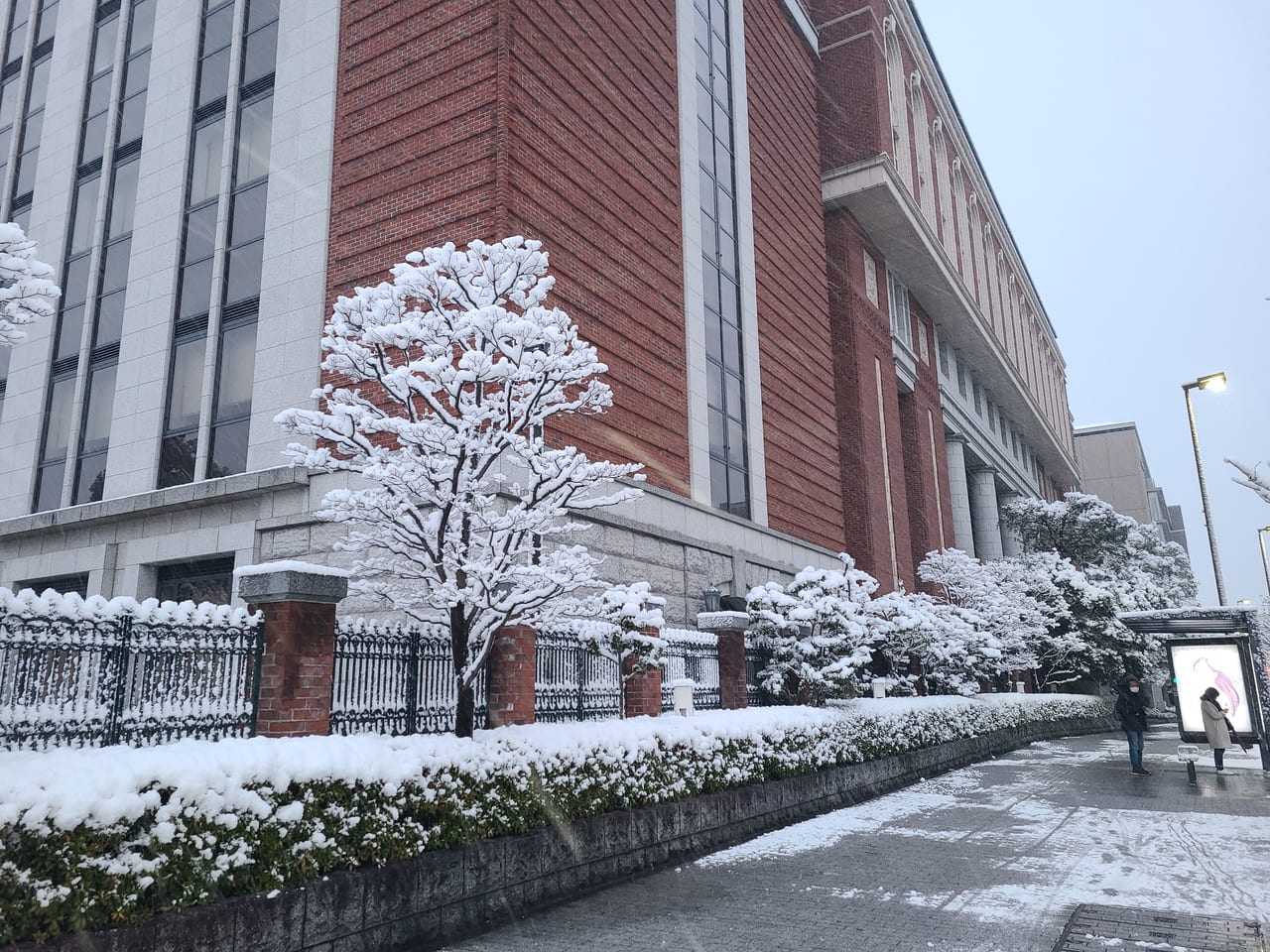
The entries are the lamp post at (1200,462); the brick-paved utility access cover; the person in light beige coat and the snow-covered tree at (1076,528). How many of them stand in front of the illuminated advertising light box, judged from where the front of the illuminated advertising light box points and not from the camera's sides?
2

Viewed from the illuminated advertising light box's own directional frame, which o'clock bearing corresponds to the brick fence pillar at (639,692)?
The brick fence pillar is roughly at 1 o'clock from the illuminated advertising light box.

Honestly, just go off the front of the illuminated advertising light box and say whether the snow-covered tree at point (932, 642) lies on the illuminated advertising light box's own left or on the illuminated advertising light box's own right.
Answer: on the illuminated advertising light box's own right

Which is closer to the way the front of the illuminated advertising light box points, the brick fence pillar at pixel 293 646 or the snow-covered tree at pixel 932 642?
the brick fence pillar

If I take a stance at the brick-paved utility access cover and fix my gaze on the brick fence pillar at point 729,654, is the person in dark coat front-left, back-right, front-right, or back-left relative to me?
front-right

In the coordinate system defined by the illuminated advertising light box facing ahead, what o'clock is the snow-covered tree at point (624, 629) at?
The snow-covered tree is roughly at 1 o'clock from the illuminated advertising light box.

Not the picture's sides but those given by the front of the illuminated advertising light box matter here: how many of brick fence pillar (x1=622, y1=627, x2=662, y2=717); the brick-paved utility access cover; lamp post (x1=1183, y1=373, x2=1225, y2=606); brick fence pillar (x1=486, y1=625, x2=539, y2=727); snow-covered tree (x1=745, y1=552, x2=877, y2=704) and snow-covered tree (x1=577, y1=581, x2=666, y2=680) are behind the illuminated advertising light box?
1

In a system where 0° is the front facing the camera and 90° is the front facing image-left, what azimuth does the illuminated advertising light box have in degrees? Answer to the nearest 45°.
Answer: approximately 0°

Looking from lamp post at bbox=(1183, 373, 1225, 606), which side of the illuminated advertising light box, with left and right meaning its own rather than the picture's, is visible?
back

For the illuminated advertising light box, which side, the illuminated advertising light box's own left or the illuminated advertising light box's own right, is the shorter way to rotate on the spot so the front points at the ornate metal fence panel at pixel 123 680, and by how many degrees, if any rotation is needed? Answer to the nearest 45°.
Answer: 0° — it already faces it

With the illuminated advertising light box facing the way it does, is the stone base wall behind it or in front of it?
in front

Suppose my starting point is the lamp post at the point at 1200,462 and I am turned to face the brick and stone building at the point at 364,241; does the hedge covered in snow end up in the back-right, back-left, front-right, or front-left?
front-left

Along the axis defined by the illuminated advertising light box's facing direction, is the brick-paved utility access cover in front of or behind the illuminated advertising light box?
in front

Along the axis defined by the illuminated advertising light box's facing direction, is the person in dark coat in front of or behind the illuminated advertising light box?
in front

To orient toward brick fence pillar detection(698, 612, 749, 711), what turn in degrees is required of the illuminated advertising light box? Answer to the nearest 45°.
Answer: approximately 45° to its right

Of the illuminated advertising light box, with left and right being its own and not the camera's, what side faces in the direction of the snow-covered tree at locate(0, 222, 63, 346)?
front
